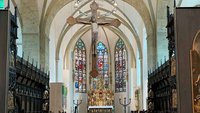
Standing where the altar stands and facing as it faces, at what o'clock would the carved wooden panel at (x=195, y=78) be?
The carved wooden panel is roughly at 12 o'clock from the altar.

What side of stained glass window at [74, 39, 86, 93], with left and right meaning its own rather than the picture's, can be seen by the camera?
front

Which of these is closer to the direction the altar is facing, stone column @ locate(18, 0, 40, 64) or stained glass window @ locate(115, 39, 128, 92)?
the stone column

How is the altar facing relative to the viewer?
toward the camera

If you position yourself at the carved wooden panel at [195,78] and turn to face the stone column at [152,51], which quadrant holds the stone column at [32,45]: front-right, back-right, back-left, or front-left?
front-left

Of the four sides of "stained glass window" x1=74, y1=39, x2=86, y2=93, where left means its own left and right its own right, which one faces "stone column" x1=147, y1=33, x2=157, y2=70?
front

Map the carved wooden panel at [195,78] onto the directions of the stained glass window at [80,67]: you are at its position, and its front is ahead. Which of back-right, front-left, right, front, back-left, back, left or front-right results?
front
